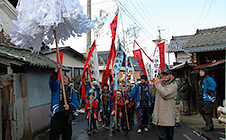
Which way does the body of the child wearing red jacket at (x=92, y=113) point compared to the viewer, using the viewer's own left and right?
facing the viewer

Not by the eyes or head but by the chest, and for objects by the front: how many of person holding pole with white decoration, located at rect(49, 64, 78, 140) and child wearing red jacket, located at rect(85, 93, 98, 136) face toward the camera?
2

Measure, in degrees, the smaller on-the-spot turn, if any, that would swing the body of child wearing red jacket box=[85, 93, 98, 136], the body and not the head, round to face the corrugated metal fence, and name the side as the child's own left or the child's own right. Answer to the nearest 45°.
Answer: approximately 45° to the child's own right

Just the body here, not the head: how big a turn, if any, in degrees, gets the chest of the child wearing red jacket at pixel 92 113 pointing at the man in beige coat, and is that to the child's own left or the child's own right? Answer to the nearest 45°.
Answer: approximately 45° to the child's own left

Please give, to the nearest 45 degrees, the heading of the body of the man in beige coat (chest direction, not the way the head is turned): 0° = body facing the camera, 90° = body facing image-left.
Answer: approximately 45°

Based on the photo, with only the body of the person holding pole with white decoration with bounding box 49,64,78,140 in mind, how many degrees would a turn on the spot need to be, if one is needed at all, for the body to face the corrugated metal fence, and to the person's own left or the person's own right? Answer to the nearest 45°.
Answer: approximately 135° to the person's own right

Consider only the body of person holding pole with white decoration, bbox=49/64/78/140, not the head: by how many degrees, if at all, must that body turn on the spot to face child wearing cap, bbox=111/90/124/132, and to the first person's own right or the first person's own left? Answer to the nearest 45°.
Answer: approximately 135° to the first person's own left

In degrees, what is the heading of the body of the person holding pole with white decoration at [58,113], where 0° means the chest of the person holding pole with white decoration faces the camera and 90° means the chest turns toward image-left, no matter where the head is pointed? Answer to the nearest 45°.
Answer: approximately 0°

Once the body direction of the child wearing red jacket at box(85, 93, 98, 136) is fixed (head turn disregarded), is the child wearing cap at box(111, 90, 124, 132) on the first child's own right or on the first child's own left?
on the first child's own left

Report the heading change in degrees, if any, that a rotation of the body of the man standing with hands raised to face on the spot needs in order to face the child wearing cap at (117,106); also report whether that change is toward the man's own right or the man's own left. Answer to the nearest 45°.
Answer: approximately 90° to the man's own right
